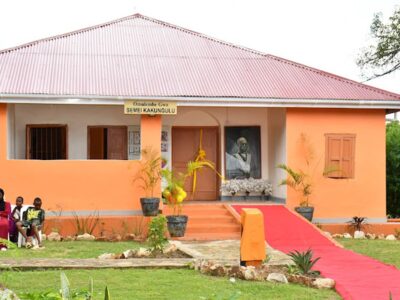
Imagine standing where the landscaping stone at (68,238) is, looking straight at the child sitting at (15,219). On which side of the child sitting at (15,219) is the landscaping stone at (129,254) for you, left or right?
left

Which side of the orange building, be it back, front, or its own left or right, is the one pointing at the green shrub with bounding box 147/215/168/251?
front

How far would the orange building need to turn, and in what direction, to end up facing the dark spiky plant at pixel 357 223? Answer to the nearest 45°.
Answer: approximately 90° to its left

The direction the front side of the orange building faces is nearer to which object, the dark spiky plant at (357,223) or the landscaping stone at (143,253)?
the landscaping stone

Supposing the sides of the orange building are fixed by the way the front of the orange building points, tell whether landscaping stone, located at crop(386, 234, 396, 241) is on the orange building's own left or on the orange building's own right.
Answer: on the orange building's own left

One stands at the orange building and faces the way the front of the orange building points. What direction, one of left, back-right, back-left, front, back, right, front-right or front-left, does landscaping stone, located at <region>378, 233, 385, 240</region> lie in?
left

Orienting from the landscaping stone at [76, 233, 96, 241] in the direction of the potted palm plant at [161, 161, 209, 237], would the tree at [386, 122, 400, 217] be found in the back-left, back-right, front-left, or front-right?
front-left

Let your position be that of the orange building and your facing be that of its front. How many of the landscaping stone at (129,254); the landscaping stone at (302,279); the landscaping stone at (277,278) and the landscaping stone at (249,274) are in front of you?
4

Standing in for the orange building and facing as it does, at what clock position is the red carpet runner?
The red carpet runner is roughly at 11 o'clock from the orange building.

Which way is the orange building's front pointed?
toward the camera

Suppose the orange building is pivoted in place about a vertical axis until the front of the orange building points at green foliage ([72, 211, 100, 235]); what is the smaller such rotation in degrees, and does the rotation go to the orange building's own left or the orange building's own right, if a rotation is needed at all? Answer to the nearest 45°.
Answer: approximately 45° to the orange building's own right

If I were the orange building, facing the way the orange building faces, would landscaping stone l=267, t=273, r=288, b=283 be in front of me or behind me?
in front

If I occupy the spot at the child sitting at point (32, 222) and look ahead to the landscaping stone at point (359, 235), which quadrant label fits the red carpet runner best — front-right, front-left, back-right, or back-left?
front-right

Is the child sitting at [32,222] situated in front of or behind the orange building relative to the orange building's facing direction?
in front

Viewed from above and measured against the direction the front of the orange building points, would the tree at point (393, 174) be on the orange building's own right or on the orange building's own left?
on the orange building's own left

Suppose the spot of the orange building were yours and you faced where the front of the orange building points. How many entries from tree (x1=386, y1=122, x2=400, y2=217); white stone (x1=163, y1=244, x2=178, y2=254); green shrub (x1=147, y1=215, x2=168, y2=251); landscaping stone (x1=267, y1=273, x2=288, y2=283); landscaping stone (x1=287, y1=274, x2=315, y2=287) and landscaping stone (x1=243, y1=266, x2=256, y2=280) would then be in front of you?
5

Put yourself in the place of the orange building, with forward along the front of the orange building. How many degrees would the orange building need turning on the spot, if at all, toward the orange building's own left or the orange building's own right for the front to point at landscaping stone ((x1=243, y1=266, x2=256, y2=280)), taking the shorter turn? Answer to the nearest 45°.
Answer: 0° — it already faces it

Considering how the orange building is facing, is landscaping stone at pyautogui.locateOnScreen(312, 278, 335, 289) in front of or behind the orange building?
in front
